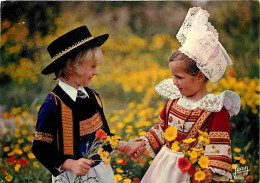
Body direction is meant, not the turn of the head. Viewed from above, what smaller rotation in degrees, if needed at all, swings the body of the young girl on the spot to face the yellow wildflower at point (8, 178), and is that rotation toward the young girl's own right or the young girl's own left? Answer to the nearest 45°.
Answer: approximately 45° to the young girl's own right

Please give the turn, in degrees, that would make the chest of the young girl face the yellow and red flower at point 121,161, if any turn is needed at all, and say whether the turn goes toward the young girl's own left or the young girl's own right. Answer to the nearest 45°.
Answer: approximately 90° to the young girl's own right

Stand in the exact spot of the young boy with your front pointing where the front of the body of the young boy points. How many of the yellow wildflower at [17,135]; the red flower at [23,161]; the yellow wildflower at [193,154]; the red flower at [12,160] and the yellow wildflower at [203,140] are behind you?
3

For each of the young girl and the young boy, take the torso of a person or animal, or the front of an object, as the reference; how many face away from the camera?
0

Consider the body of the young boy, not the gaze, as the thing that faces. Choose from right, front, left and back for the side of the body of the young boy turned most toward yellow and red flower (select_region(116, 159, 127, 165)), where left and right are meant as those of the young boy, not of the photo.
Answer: left

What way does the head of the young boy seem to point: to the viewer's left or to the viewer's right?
to the viewer's right

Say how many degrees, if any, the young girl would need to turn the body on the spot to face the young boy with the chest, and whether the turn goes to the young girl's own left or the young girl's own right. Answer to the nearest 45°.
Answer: approximately 45° to the young girl's own right

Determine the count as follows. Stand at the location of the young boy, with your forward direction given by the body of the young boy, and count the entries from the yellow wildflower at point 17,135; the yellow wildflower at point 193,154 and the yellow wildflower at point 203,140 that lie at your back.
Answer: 1

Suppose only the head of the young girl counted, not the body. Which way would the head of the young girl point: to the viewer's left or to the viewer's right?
to the viewer's left

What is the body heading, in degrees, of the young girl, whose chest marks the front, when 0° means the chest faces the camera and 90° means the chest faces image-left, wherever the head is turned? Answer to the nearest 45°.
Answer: approximately 45°

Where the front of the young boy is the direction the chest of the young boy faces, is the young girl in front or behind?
in front

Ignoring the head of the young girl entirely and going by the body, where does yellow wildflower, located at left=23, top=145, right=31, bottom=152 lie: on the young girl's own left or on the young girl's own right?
on the young girl's own right

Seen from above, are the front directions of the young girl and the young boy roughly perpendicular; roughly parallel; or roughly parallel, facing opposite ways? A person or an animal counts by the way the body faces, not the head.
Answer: roughly perpendicular

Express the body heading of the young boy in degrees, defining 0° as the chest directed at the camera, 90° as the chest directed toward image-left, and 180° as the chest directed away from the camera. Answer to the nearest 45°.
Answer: approximately 315°

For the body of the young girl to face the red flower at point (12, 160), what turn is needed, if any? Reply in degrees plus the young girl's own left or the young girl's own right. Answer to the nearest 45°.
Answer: approximately 45° to the young girl's own right
